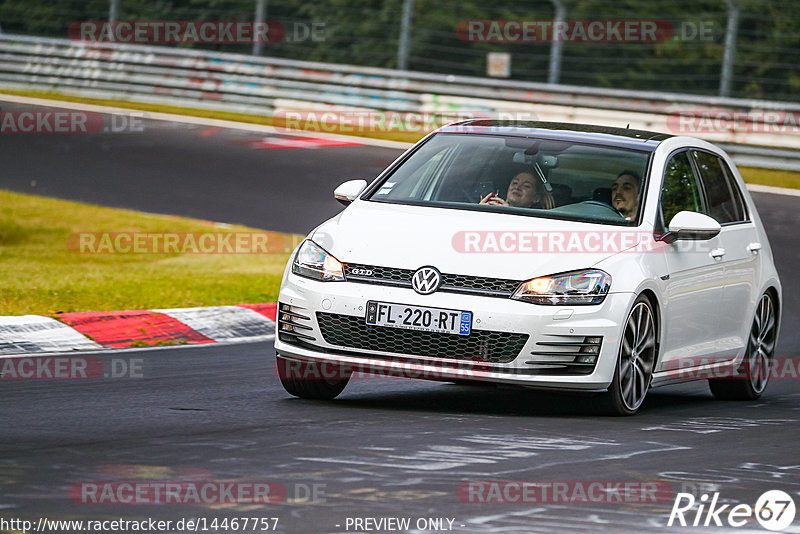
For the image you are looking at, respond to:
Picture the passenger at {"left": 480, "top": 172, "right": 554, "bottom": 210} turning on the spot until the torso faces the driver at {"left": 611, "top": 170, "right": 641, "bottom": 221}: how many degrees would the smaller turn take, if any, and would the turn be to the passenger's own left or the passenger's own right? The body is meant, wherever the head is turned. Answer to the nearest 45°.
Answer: approximately 135° to the passenger's own left

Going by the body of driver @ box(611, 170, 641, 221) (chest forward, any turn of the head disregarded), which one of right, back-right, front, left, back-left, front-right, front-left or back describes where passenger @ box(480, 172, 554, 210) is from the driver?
front-right

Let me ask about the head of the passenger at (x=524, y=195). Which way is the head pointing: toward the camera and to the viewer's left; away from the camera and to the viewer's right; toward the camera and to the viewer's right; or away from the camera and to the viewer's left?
toward the camera and to the viewer's left

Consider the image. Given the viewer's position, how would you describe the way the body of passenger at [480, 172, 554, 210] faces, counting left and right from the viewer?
facing the viewer and to the left of the viewer

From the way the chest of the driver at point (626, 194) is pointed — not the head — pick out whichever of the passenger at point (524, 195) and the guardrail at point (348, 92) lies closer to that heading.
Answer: the passenger

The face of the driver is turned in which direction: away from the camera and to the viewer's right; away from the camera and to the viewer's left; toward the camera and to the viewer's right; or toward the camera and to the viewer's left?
toward the camera and to the viewer's left

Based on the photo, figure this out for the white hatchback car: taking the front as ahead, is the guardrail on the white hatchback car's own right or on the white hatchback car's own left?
on the white hatchback car's own right

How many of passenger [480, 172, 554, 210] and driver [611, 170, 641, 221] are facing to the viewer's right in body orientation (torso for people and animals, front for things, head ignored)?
0

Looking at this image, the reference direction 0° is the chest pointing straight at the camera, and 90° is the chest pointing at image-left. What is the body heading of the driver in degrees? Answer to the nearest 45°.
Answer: approximately 45°

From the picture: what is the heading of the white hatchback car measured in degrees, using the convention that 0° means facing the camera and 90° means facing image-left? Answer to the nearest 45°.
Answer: approximately 45°

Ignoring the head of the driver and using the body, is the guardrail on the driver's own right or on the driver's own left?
on the driver's own right

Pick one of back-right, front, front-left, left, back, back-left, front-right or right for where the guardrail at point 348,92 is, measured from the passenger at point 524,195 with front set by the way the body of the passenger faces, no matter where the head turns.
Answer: back-right
